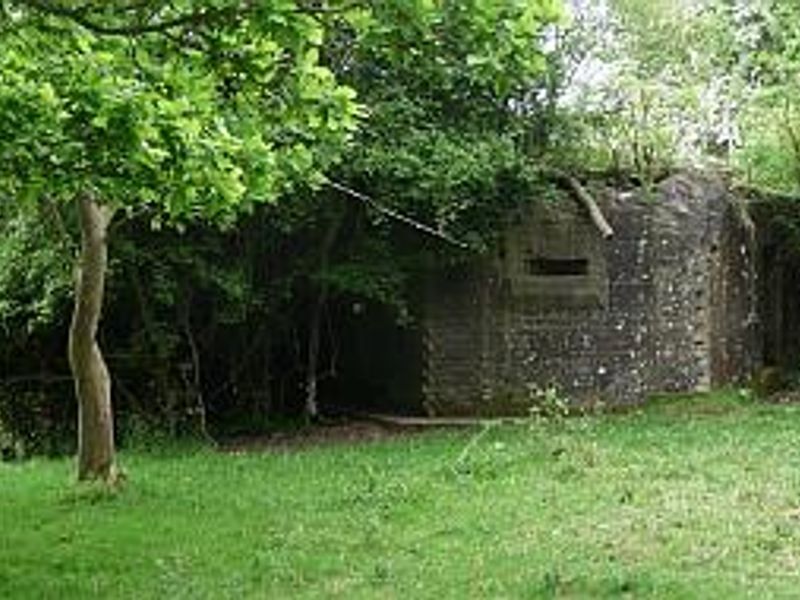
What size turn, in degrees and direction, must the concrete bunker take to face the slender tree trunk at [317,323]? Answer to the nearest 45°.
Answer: approximately 90° to its right

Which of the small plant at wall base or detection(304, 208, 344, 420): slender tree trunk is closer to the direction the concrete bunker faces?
the small plant at wall base

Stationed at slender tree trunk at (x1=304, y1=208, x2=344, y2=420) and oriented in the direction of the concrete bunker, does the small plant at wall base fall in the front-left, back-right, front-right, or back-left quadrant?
front-right

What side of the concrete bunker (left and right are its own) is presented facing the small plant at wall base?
front

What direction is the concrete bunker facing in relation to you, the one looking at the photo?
facing the viewer
